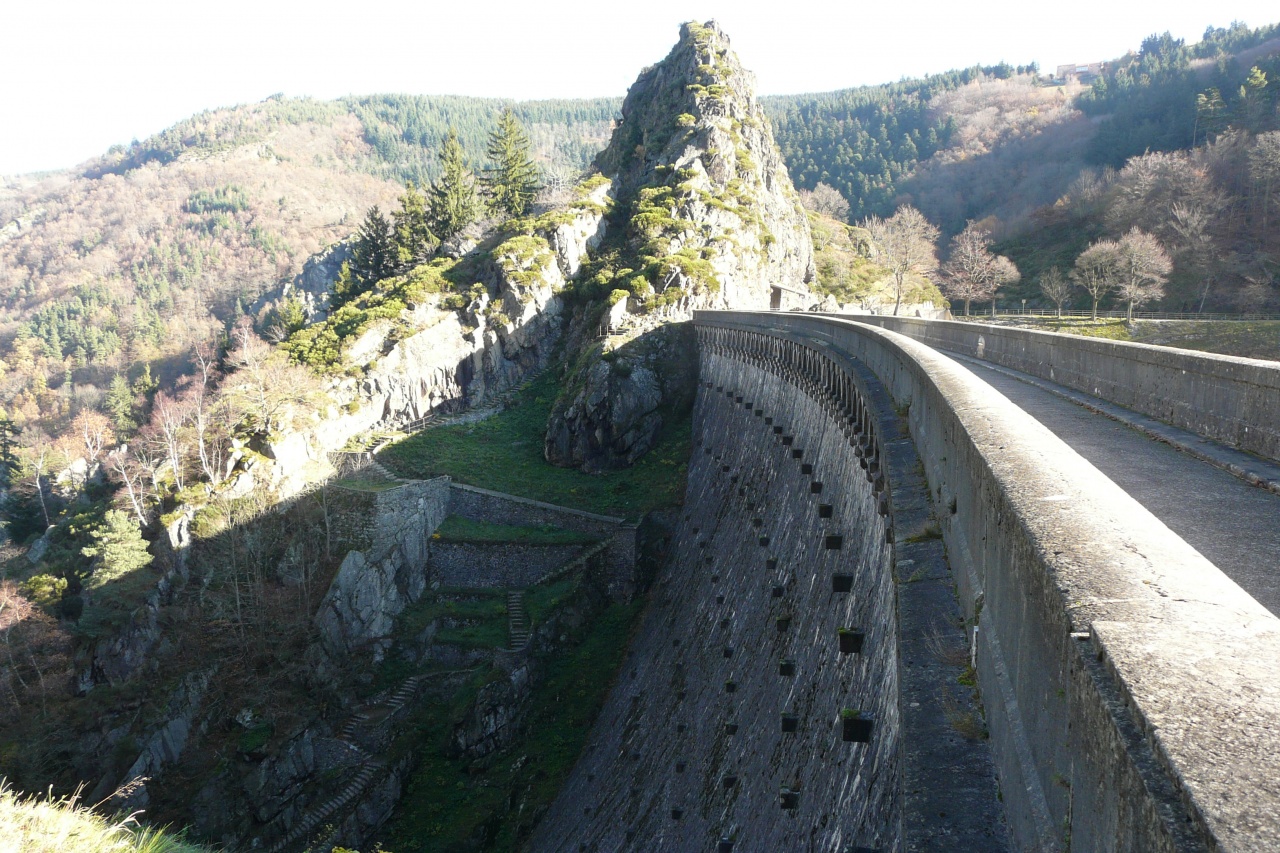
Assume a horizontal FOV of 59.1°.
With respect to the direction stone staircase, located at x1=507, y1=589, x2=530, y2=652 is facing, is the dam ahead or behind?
ahead

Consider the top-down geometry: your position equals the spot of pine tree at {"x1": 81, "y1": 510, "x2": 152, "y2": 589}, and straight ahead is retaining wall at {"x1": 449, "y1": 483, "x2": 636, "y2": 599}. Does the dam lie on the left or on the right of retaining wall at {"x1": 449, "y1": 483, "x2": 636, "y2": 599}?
right

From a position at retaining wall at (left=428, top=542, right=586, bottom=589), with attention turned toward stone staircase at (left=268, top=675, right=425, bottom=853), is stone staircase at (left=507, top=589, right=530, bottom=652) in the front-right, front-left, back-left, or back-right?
front-left

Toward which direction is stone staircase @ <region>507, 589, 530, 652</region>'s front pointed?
toward the camera

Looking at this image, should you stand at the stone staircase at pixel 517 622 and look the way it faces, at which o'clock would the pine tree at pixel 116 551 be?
The pine tree is roughly at 4 o'clock from the stone staircase.

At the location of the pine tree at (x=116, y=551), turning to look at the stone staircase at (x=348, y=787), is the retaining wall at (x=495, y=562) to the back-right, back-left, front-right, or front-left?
front-left
